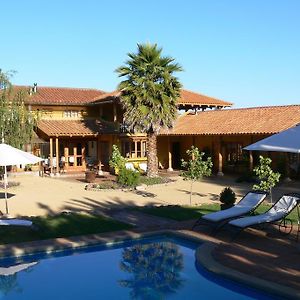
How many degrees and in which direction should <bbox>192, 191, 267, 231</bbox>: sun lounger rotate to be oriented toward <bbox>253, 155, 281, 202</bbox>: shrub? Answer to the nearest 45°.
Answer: approximately 135° to its right

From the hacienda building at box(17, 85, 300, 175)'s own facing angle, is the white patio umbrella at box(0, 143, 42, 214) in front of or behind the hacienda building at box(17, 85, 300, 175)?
in front

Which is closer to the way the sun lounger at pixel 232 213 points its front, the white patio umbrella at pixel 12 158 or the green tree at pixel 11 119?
the white patio umbrella

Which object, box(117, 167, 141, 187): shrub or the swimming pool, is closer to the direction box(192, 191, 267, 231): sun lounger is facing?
the swimming pool

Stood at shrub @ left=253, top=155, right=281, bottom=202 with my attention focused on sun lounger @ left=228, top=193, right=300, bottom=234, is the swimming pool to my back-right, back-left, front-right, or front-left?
front-right

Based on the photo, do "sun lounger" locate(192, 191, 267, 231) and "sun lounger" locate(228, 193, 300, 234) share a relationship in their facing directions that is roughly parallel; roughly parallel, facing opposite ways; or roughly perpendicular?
roughly parallel

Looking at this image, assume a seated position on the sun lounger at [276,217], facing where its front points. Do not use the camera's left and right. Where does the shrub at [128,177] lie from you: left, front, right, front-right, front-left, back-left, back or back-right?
right

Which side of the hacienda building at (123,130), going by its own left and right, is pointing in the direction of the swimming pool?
front

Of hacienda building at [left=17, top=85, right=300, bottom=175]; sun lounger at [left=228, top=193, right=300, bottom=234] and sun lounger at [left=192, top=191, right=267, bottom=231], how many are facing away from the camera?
0

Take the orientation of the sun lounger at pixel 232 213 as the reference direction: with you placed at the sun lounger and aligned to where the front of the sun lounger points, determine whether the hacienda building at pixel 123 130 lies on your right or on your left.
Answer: on your right

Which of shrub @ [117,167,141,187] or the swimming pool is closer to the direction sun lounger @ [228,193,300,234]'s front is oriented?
the swimming pool

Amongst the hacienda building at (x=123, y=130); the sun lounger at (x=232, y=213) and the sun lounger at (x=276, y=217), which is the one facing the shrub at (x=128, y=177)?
the hacienda building

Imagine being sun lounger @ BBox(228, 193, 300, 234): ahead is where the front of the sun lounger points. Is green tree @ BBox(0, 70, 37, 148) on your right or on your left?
on your right

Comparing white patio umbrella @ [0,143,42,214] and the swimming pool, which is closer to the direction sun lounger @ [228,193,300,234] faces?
the swimming pool

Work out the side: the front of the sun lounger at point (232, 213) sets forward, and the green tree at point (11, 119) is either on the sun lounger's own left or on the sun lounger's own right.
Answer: on the sun lounger's own right

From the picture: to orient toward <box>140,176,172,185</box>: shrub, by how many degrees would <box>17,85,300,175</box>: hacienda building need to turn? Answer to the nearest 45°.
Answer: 0° — it already faces it

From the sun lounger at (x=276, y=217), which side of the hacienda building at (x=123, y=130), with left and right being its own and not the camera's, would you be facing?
front

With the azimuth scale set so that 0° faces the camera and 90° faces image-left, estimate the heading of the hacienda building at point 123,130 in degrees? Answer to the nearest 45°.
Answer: approximately 0°

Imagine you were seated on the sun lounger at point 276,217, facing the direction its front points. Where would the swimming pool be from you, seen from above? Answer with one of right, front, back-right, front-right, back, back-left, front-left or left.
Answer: front

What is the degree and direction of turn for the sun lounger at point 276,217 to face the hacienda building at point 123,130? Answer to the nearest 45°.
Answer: approximately 90° to its right
